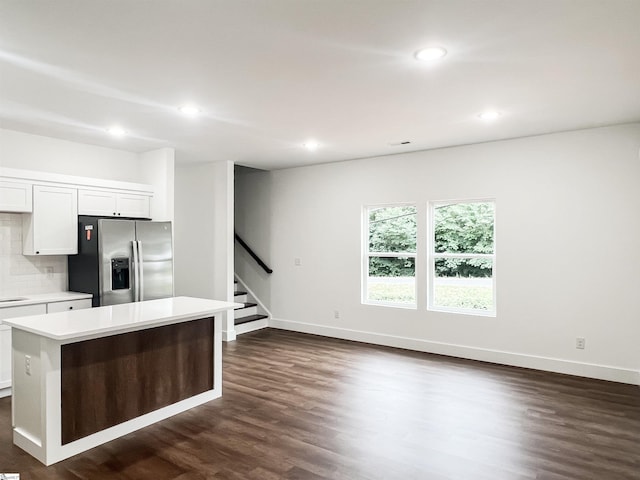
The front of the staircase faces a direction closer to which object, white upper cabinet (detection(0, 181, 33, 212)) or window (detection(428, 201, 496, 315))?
the window

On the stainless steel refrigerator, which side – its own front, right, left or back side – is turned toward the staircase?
left

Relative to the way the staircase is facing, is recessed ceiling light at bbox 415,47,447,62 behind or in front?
in front

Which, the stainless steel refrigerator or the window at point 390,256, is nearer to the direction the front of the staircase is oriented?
the window

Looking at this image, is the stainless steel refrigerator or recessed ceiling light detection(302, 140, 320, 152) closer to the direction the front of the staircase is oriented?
the recessed ceiling light

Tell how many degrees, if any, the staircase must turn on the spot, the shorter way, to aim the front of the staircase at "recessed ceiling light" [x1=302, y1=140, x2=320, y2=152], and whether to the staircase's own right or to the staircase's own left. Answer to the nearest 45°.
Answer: approximately 45° to the staircase's own right

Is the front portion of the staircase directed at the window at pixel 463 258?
yes

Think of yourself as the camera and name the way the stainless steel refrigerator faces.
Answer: facing the viewer and to the right of the viewer

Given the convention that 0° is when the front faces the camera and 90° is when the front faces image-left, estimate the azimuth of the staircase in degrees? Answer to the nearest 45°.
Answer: approximately 315°

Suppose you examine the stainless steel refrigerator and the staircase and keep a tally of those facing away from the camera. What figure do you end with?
0

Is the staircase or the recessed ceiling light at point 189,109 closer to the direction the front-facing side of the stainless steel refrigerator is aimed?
the recessed ceiling light

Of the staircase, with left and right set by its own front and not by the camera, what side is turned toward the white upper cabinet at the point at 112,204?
right
